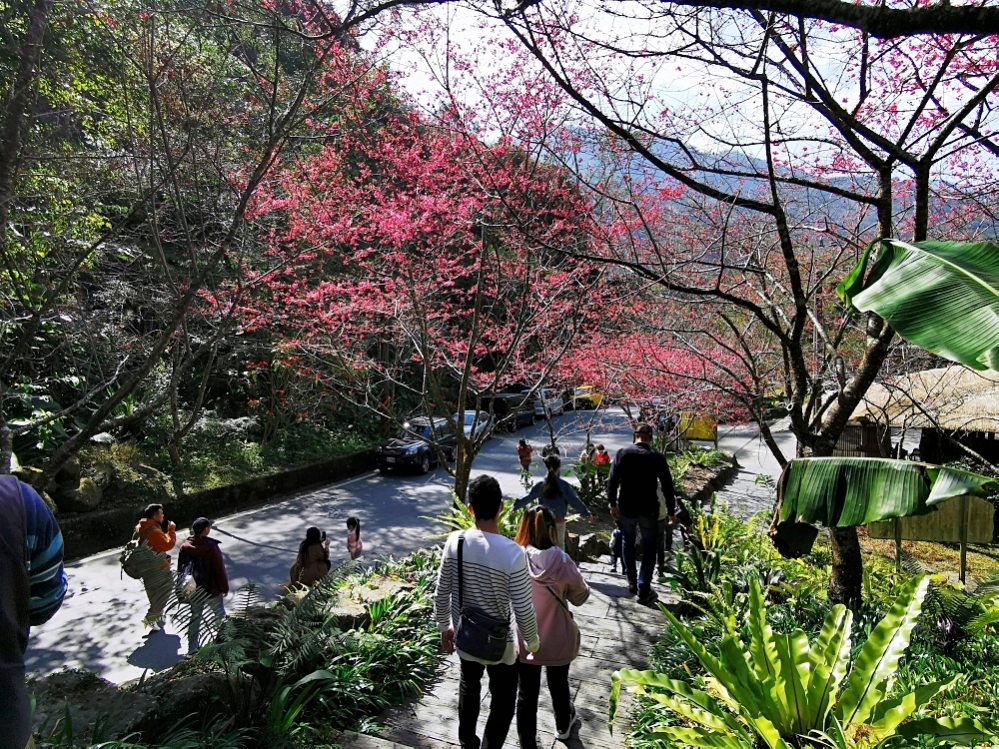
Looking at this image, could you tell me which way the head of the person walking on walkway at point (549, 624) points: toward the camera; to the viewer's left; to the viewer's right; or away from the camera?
away from the camera

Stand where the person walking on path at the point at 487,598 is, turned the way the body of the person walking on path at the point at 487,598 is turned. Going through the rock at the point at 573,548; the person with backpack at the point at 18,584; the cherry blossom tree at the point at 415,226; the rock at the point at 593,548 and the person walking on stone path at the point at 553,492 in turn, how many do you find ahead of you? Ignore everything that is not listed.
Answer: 4

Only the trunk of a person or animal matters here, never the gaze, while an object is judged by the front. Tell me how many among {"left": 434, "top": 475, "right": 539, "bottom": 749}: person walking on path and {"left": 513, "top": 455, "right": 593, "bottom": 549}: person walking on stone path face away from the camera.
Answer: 2

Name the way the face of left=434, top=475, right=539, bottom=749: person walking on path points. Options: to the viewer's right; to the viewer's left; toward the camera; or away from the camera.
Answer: away from the camera

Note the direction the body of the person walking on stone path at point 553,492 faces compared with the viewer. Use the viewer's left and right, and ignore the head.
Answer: facing away from the viewer

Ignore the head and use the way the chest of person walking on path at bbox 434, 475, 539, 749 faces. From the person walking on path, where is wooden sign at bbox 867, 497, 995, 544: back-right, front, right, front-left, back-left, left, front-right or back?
front-right

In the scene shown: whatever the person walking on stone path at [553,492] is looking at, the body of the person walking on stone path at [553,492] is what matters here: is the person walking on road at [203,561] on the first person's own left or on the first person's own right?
on the first person's own left

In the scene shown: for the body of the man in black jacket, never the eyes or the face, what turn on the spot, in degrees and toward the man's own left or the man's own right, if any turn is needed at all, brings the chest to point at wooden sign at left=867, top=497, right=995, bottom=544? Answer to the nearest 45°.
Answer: approximately 45° to the man's own right

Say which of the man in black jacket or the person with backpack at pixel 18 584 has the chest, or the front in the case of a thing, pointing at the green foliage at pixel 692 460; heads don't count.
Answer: the man in black jacket

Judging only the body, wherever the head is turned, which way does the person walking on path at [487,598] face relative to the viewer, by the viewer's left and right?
facing away from the viewer

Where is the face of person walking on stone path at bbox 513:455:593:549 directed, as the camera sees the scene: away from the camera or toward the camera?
away from the camera
